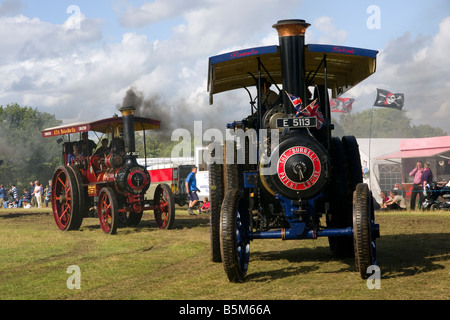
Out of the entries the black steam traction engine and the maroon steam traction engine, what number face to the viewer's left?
0

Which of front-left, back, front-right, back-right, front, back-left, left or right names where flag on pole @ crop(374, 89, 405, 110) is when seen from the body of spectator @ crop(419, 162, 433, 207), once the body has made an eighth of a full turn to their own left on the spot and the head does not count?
back-right

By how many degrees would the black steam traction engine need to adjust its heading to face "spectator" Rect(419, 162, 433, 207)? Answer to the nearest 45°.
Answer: approximately 180°

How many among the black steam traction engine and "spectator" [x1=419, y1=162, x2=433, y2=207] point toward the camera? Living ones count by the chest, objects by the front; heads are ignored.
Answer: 1

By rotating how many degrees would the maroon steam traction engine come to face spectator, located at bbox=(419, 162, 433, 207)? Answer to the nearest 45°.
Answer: approximately 45° to its left

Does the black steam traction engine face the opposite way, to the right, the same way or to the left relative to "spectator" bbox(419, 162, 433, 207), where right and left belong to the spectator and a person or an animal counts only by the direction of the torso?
to the left

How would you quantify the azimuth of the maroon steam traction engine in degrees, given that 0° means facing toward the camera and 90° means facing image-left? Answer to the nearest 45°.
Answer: approximately 315°

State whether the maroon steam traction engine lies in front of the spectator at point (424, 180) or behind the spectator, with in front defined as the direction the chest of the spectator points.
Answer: in front

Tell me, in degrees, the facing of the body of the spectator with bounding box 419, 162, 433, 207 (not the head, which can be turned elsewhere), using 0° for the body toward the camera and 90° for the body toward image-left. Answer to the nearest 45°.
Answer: approximately 90°

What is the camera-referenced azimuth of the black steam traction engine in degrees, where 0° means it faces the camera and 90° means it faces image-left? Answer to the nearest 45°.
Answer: approximately 0°
